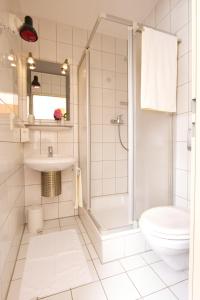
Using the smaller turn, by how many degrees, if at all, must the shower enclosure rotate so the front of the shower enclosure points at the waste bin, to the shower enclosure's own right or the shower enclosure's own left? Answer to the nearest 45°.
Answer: approximately 45° to the shower enclosure's own right

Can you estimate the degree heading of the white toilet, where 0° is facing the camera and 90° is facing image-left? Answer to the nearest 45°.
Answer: approximately 90°

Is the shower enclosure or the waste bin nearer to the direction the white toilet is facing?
the waste bin

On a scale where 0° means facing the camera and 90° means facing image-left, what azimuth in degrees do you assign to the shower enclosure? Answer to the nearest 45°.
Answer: approximately 45°

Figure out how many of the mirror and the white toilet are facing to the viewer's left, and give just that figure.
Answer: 1
